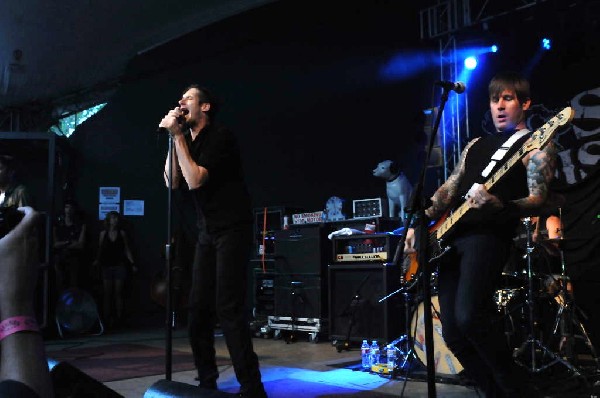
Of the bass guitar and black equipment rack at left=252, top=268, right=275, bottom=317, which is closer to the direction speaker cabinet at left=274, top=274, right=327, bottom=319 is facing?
the bass guitar

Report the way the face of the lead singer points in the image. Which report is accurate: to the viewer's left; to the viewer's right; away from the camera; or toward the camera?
to the viewer's left

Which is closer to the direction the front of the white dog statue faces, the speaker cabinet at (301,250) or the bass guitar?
the speaker cabinet

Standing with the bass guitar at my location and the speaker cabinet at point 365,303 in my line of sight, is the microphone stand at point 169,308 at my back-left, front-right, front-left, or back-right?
front-left

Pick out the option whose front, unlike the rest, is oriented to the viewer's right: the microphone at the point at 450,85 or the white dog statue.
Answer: the microphone

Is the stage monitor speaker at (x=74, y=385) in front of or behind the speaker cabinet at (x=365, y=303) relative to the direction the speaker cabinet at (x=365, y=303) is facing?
in front

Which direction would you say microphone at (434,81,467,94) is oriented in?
to the viewer's right

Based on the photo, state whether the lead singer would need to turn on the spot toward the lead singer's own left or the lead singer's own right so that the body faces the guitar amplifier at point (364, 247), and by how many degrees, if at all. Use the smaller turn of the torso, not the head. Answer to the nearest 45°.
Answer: approximately 180°

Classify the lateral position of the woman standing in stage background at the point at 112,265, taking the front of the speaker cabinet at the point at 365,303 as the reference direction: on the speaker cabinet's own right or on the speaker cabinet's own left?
on the speaker cabinet's own right

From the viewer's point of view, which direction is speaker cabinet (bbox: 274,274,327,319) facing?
toward the camera

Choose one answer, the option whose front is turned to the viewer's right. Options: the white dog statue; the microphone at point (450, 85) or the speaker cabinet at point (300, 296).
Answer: the microphone

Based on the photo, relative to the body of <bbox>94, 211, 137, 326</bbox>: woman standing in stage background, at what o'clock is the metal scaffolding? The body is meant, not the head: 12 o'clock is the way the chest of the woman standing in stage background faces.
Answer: The metal scaffolding is roughly at 10 o'clock from the woman standing in stage background.

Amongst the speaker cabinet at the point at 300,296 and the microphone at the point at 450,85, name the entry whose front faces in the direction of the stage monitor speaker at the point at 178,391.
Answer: the speaker cabinet

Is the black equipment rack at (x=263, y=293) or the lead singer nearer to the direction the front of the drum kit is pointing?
the lead singer

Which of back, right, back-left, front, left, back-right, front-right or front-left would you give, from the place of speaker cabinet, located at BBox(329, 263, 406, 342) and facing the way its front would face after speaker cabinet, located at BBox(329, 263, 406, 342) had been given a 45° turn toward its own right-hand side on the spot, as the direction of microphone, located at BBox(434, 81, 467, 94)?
left

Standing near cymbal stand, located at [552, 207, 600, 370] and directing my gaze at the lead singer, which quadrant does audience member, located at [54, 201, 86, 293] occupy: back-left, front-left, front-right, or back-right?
front-right

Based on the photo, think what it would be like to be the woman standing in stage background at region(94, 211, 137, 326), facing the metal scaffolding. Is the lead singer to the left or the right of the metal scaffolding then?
right
